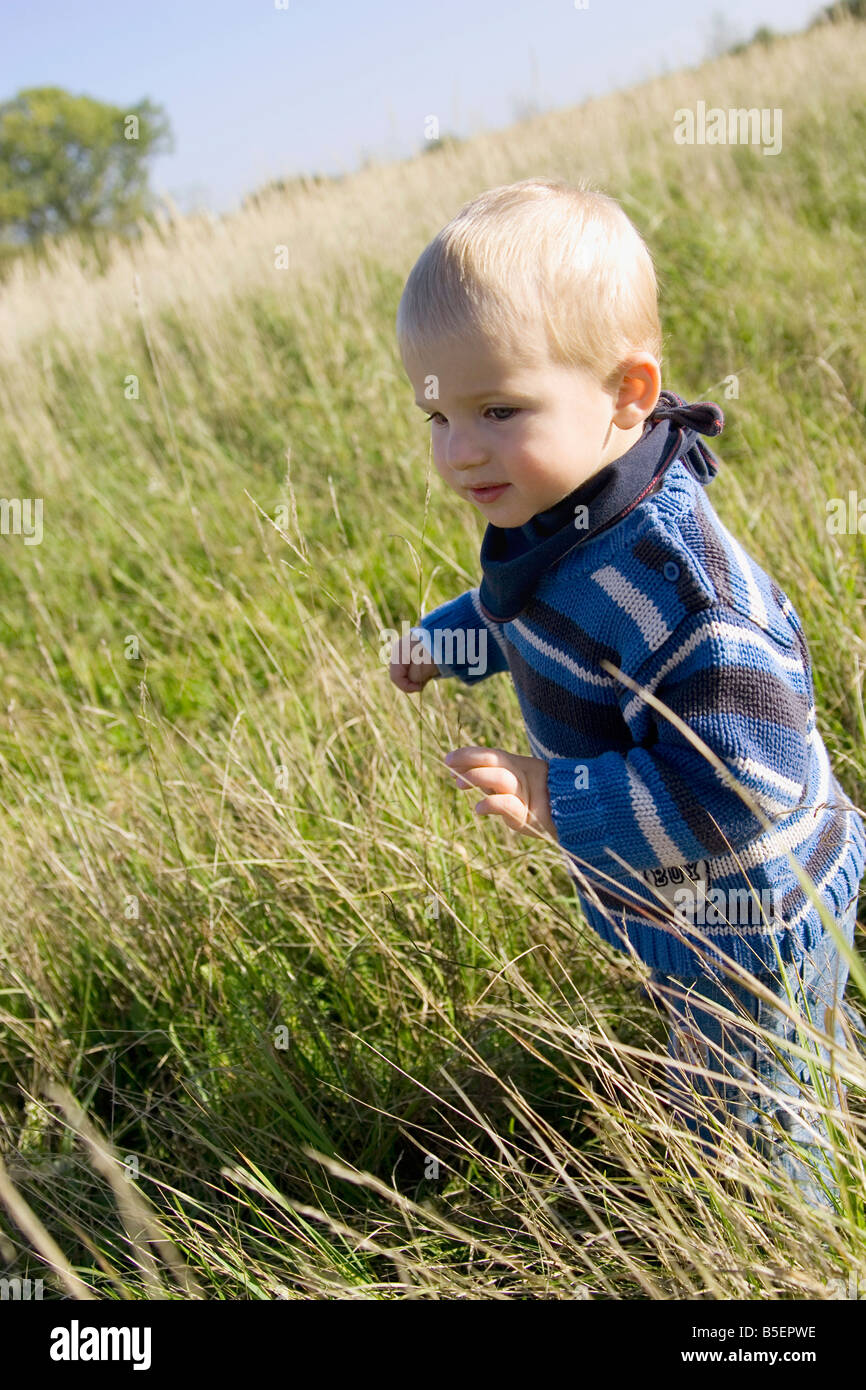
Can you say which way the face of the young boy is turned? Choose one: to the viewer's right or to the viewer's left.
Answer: to the viewer's left

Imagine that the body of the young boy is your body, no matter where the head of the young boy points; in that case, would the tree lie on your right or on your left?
on your right

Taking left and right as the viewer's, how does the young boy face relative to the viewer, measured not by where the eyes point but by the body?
facing the viewer and to the left of the viewer
